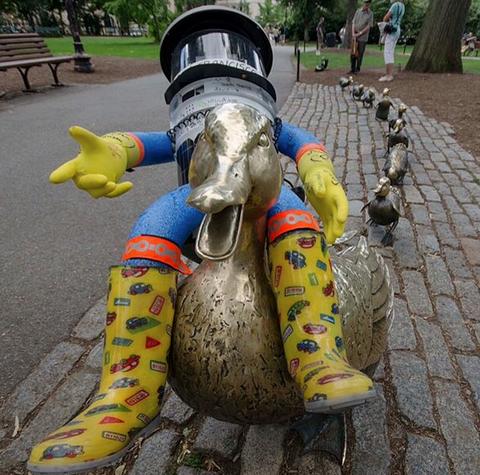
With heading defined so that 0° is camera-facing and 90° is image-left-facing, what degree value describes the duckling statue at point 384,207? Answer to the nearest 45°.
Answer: approximately 45°

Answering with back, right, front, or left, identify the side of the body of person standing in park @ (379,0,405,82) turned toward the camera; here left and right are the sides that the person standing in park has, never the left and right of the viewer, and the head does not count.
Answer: left

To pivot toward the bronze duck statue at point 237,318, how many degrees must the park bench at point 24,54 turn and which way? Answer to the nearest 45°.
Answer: approximately 45° to its right

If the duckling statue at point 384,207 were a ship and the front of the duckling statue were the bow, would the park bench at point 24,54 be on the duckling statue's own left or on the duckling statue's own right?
on the duckling statue's own right

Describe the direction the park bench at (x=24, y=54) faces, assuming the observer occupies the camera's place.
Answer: facing the viewer and to the right of the viewer

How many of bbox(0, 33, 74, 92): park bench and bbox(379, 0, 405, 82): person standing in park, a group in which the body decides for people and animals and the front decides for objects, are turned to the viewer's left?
1

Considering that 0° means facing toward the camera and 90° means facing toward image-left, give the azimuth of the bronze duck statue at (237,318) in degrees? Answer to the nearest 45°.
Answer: approximately 45°

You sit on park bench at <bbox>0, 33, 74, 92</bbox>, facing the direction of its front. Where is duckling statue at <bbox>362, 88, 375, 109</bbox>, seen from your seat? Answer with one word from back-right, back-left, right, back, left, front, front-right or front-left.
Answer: front

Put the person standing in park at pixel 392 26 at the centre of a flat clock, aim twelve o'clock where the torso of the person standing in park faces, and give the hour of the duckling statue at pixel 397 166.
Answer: The duckling statue is roughly at 9 o'clock from the person standing in park.
